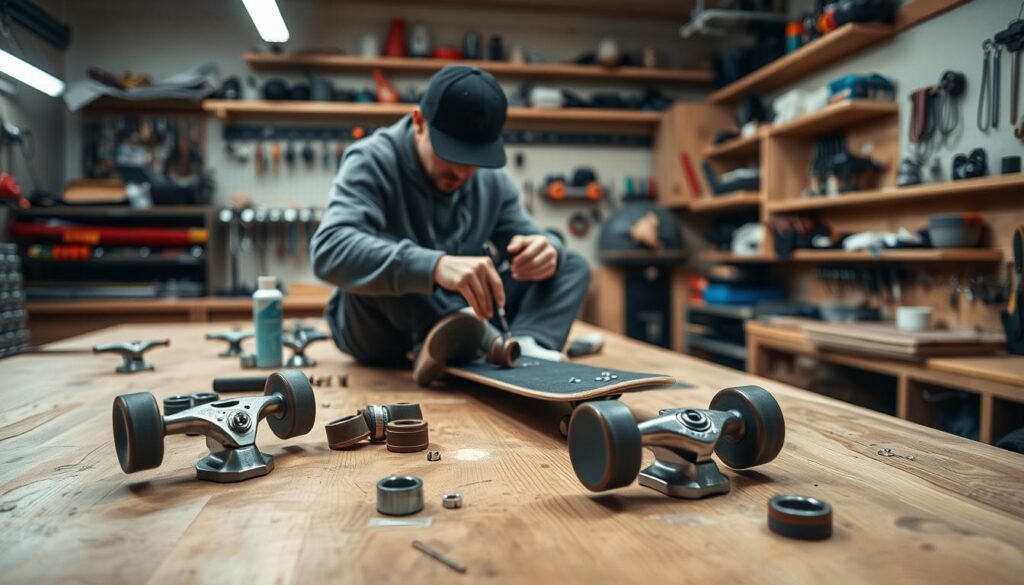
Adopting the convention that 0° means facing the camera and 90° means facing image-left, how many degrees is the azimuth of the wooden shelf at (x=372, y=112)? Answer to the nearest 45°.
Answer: approximately 0°

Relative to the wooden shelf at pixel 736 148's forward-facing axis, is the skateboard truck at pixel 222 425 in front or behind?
in front

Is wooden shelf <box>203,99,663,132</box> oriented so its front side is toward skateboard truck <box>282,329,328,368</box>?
yes

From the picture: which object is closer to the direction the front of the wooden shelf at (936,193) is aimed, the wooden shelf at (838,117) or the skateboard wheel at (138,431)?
the skateboard wheel

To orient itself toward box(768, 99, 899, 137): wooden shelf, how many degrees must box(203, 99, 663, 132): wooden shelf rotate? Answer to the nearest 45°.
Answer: approximately 45° to its left

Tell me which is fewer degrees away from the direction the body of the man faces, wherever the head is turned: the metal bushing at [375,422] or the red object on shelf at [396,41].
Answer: the metal bushing

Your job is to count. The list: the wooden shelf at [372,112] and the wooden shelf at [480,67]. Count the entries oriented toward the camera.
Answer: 2

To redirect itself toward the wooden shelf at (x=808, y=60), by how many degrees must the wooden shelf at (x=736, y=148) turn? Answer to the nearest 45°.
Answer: approximately 90° to its left

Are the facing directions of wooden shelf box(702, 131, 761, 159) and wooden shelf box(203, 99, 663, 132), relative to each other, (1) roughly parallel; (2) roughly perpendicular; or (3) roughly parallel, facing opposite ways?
roughly perpendicular
